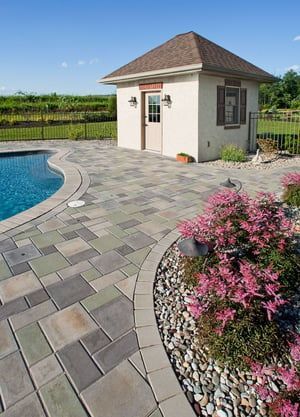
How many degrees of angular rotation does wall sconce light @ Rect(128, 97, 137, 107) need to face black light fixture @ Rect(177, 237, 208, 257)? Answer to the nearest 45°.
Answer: approximately 45° to its left

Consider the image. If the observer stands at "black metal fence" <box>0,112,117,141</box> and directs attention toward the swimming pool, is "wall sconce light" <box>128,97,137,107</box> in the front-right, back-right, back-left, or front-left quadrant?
front-left

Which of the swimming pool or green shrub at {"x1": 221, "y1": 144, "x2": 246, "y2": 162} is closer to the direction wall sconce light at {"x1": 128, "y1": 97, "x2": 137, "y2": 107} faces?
the swimming pool

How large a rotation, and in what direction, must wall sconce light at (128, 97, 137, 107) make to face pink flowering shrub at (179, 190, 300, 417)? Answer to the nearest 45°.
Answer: approximately 45° to its left

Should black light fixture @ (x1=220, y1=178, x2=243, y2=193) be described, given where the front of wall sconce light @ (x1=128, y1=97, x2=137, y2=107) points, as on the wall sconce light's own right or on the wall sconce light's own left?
on the wall sconce light's own left

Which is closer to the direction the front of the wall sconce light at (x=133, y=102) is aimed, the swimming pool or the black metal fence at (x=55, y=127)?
the swimming pool

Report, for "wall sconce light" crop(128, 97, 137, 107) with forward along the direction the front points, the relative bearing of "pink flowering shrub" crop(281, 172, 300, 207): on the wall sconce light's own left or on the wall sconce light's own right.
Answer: on the wall sconce light's own left

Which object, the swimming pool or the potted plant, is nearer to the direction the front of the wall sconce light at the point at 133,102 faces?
the swimming pool

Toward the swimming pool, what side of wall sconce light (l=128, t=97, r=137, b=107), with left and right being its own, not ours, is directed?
front

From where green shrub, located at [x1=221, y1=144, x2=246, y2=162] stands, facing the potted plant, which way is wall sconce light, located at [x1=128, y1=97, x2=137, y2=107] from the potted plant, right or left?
right

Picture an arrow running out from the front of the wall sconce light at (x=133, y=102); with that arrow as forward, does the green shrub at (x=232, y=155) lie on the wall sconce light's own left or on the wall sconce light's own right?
on the wall sconce light's own left

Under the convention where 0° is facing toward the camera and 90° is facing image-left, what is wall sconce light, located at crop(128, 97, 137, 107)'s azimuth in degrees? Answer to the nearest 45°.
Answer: approximately 45°

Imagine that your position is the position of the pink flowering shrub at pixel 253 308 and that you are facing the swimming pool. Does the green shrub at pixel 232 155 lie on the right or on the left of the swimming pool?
right

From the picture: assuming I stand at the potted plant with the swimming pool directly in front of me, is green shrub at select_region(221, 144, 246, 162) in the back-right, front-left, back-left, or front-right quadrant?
back-left

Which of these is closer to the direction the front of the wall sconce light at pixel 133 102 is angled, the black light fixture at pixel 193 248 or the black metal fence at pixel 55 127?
the black light fixture
